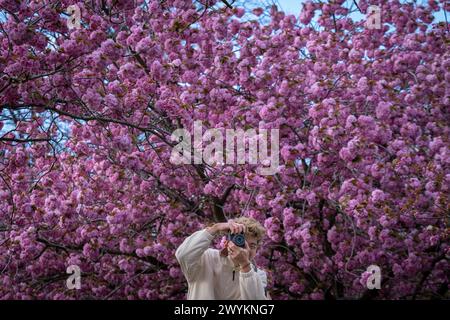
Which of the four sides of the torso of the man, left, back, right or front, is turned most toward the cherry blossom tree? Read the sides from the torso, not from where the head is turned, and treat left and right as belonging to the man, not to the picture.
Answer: back

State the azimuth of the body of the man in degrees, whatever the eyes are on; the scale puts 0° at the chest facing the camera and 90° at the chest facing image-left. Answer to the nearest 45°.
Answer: approximately 0°
